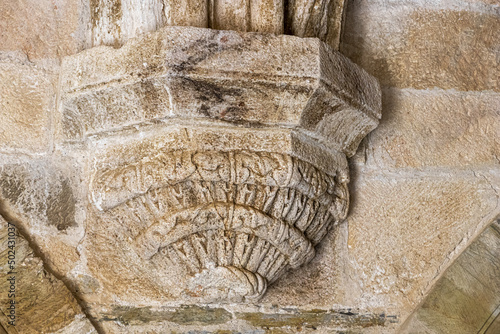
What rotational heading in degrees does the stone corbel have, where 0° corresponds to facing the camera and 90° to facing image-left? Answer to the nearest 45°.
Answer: approximately 0°
